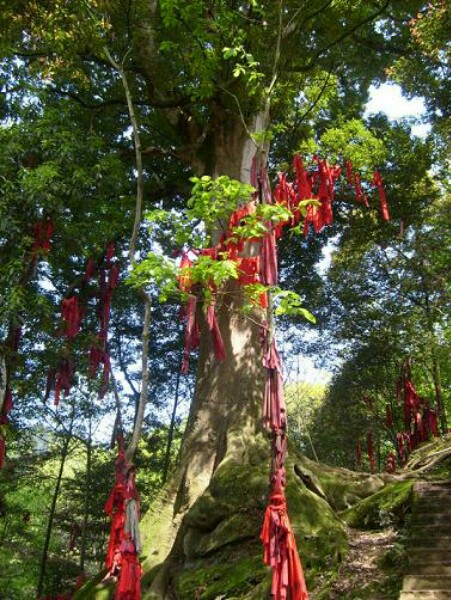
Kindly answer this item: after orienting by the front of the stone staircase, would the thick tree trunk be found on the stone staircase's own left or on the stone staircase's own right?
on the stone staircase's own right

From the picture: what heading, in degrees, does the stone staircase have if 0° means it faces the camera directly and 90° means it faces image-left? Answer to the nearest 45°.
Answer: approximately 0°

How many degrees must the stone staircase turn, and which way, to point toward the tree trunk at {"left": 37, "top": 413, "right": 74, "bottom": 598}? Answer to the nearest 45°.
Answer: approximately 135° to its right

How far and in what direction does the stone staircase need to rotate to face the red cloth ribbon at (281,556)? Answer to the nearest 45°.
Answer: approximately 45° to its right

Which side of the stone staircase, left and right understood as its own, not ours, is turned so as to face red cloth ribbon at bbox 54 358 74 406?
right

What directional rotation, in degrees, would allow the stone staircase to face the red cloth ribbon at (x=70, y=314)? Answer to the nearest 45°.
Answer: approximately 90° to its right
